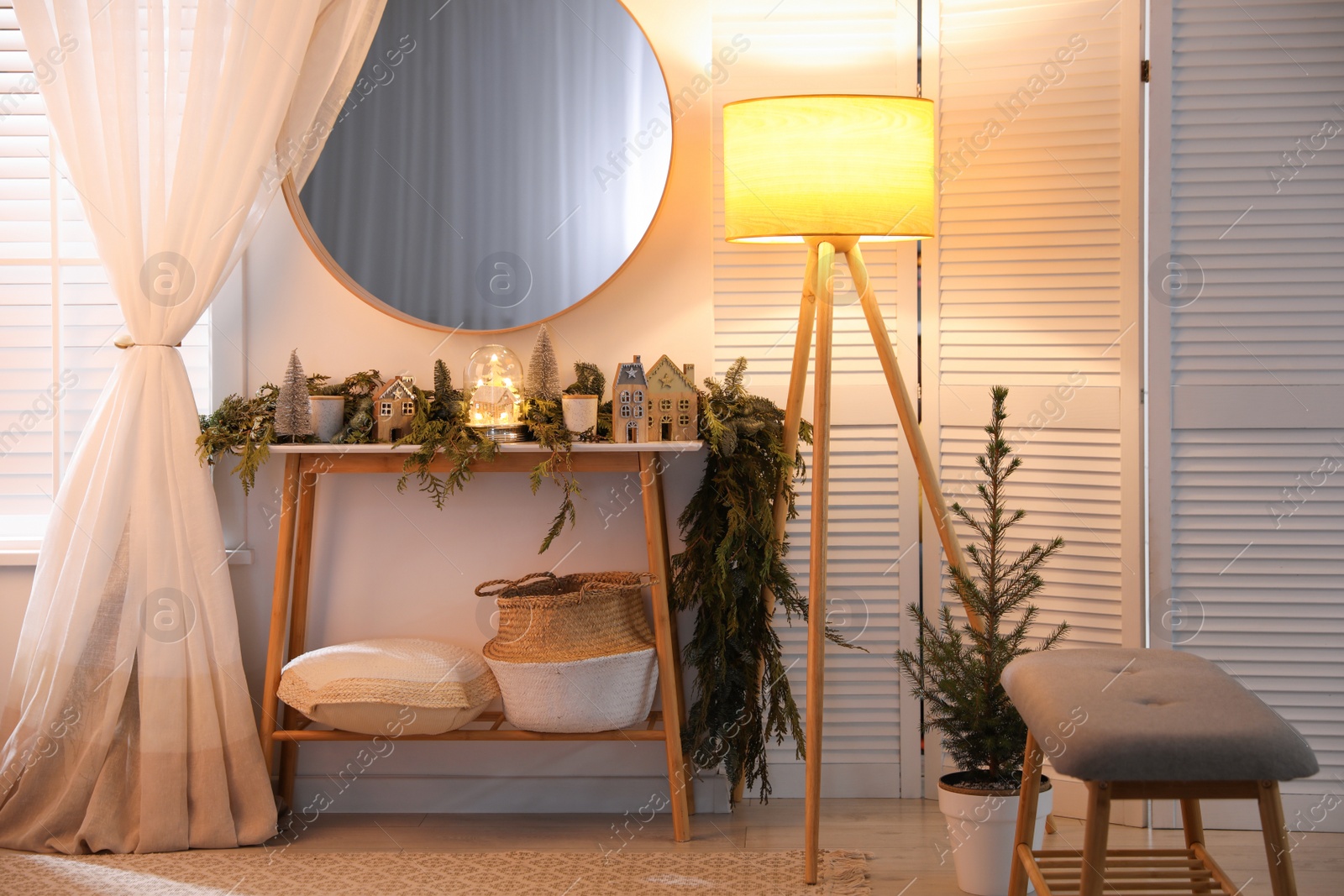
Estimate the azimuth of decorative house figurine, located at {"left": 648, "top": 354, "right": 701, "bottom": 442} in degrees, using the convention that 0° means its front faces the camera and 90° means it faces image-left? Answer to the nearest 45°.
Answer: approximately 0°

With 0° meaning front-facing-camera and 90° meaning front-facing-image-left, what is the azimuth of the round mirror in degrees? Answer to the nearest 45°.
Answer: approximately 0°

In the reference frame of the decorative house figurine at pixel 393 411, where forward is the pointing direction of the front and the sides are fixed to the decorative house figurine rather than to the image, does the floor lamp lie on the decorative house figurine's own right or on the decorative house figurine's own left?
on the decorative house figurine's own left

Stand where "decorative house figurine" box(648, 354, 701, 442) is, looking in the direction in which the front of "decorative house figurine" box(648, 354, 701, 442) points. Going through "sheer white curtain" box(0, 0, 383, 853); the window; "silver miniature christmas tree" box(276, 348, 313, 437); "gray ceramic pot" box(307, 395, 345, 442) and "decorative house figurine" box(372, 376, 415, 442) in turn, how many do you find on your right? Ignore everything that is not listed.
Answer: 5

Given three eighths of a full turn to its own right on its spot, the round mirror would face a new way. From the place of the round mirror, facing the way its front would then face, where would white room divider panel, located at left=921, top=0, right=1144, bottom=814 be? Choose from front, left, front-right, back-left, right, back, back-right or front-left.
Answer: back-right

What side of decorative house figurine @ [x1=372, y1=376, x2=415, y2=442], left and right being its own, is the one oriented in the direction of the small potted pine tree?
left

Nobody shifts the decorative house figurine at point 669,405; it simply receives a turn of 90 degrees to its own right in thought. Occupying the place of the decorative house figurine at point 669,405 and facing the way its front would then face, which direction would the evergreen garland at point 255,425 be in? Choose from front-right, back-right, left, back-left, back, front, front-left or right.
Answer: front

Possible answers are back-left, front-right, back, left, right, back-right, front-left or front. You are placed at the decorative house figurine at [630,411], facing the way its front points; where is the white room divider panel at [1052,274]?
left

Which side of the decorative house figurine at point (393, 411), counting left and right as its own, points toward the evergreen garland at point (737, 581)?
left

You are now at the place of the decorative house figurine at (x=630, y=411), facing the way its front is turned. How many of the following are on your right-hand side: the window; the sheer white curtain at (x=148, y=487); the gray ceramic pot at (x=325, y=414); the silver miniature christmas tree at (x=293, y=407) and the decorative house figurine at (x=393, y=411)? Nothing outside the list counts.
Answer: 5

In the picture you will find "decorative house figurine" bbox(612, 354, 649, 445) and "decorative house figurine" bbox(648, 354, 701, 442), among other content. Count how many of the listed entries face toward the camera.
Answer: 2

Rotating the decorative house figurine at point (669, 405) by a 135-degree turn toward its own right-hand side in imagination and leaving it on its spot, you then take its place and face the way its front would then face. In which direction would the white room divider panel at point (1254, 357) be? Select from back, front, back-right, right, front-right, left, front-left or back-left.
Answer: back-right
